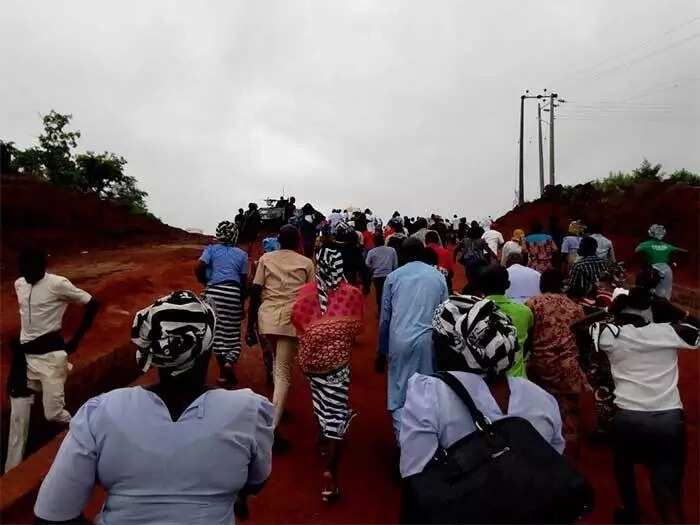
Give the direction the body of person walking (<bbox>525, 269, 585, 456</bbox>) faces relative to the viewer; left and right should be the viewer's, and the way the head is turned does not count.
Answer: facing away from the viewer

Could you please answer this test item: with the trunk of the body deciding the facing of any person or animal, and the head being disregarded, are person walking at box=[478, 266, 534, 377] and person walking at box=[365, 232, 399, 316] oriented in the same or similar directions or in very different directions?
same or similar directions

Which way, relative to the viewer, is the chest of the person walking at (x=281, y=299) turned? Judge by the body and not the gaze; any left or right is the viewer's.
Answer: facing away from the viewer

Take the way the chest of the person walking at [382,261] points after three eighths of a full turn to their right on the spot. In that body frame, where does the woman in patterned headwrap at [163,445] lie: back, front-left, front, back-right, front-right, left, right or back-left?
front-right

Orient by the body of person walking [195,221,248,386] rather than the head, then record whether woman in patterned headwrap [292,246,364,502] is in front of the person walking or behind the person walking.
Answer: behind

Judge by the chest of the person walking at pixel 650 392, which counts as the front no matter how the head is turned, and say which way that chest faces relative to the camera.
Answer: away from the camera

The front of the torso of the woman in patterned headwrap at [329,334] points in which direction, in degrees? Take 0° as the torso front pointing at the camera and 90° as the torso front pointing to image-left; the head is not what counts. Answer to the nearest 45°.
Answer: approximately 180°

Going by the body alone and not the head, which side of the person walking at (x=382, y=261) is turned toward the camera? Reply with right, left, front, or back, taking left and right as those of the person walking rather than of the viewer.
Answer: back

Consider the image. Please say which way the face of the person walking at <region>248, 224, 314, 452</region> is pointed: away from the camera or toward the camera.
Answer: away from the camera

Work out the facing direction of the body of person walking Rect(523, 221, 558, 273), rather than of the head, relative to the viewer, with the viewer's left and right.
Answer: facing away from the viewer

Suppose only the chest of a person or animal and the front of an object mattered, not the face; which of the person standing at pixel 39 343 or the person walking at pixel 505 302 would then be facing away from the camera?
the person walking

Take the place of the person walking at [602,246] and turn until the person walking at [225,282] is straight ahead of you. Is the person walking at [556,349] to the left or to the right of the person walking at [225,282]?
left

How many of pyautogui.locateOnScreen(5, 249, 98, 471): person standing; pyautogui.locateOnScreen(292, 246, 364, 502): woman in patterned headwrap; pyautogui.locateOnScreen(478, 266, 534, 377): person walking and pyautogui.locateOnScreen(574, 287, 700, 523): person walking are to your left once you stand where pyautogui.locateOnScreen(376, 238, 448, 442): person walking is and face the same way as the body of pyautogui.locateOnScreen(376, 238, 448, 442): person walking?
2

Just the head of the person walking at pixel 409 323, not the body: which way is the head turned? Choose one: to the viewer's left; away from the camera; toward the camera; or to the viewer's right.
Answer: away from the camera

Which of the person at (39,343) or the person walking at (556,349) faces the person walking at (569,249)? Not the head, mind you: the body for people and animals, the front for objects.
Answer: the person walking at (556,349)

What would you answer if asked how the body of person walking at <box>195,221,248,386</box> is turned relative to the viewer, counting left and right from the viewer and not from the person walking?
facing away from the viewer

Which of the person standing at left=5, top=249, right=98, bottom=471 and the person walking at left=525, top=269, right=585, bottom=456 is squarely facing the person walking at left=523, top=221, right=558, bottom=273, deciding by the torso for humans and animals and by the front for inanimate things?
the person walking at left=525, top=269, right=585, bottom=456

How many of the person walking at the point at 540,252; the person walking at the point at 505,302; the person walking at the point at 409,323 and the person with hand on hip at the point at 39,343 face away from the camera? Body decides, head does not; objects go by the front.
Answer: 3

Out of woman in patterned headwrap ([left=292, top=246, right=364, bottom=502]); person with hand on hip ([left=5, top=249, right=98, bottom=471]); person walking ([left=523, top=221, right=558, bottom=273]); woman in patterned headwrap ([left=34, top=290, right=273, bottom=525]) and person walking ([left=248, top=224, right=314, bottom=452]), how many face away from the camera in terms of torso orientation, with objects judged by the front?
4
